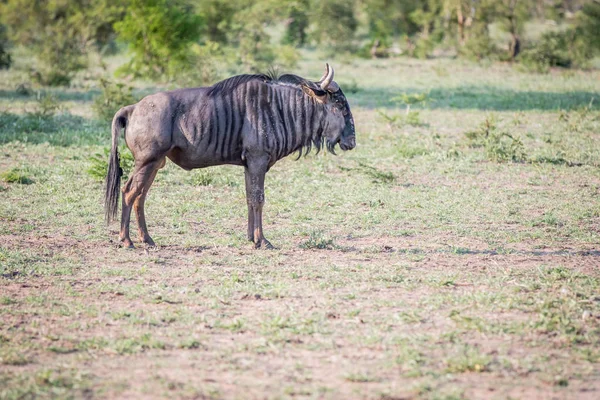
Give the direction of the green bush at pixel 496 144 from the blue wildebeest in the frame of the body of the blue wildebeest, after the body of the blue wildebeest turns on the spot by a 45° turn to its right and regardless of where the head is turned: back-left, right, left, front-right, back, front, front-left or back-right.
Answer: left

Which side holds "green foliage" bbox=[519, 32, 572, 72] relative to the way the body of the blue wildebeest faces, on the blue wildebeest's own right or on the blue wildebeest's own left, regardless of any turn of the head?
on the blue wildebeest's own left

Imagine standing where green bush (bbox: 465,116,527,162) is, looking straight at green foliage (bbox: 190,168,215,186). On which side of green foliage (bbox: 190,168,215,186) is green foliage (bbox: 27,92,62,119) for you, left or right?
right

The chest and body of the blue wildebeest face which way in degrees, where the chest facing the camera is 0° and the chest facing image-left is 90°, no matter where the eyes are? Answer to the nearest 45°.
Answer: approximately 270°

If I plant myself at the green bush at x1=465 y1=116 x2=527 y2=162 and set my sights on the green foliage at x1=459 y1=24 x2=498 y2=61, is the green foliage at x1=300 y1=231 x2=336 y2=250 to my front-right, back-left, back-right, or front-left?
back-left

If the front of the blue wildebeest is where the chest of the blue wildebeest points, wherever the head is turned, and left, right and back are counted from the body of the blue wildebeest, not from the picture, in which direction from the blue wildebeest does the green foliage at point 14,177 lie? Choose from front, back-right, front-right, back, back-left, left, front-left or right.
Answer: back-left

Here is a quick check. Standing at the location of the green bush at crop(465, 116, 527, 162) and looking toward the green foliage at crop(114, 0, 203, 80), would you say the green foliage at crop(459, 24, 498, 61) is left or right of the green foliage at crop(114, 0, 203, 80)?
right

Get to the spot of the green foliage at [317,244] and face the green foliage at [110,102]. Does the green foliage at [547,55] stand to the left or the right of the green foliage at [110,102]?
right

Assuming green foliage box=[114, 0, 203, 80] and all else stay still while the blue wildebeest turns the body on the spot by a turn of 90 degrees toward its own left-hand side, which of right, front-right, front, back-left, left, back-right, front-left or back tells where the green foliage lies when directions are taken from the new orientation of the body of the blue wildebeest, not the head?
front

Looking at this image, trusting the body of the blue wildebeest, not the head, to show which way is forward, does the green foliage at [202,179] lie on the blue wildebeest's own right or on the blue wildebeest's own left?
on the blue wildebeest's own left

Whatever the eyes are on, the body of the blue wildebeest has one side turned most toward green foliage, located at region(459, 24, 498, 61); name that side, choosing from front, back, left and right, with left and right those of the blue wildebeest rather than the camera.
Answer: left

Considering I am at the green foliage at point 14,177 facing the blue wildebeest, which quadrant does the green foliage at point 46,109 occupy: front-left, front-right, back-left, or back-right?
back-left
